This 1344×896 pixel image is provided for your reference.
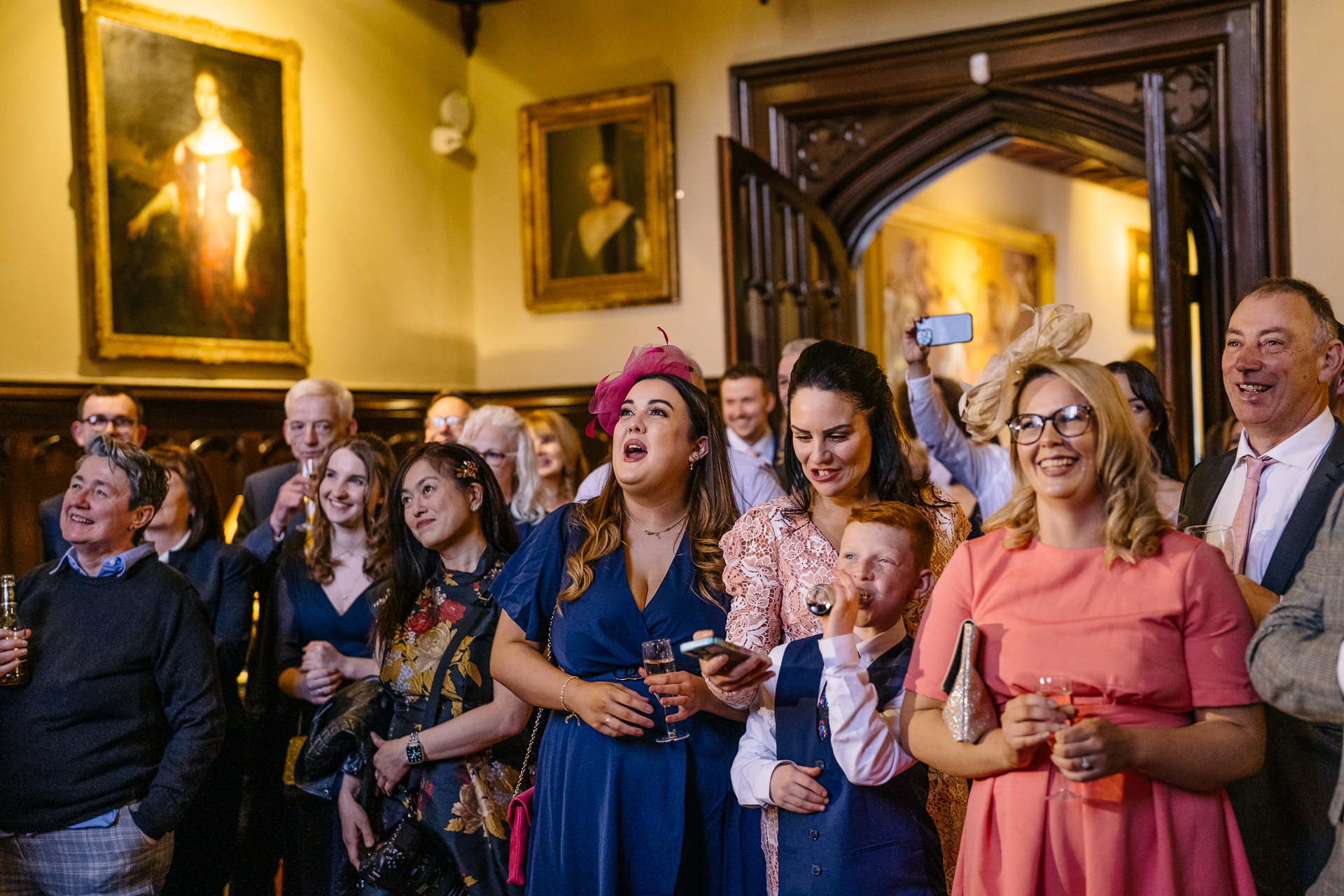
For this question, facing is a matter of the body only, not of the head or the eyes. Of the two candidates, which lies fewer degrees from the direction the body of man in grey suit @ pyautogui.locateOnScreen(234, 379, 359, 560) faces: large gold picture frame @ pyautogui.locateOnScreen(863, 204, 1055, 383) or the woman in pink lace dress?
the woman in pink lace dress

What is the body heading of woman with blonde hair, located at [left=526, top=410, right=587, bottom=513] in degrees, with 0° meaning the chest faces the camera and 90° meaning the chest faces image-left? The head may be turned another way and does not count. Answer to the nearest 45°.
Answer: approximately 45°

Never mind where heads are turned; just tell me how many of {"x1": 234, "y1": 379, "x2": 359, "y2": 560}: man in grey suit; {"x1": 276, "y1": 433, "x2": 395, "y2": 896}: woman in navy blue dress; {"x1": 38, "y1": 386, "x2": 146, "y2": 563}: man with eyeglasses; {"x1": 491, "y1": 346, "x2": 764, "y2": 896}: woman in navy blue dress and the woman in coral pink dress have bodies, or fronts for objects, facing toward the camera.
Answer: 5

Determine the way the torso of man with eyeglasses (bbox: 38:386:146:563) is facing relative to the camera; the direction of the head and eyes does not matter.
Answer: toward the camera

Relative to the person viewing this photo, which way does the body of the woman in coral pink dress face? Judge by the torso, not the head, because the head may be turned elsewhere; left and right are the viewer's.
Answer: facing the viewer

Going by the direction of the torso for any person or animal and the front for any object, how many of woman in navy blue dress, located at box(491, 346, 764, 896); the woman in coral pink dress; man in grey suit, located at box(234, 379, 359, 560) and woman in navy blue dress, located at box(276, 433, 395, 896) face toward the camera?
4

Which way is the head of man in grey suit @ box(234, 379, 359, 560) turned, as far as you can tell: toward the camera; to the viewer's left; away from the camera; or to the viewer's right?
toward the camera

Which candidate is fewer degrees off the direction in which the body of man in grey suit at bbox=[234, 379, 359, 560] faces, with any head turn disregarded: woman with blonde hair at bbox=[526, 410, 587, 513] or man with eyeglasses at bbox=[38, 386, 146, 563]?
the woman with blonde hair

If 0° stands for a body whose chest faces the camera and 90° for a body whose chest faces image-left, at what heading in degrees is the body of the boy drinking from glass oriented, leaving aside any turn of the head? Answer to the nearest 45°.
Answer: approximately 45°

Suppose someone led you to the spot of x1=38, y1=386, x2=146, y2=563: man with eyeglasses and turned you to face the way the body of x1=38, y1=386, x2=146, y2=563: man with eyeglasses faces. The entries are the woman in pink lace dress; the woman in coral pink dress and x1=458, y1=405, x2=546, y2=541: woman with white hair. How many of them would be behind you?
0

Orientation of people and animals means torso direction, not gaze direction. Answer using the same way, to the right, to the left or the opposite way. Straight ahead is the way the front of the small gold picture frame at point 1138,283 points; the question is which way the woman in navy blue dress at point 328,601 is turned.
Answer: the same way

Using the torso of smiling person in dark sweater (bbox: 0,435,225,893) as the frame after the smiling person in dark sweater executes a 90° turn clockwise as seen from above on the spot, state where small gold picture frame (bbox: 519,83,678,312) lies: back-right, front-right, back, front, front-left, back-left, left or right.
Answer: right

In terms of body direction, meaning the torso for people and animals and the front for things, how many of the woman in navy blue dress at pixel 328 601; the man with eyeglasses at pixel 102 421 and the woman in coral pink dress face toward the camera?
3

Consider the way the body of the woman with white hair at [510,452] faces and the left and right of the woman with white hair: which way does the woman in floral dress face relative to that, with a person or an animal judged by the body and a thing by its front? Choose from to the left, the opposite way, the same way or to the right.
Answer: the same way
